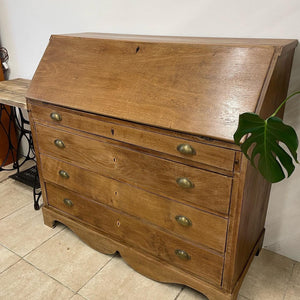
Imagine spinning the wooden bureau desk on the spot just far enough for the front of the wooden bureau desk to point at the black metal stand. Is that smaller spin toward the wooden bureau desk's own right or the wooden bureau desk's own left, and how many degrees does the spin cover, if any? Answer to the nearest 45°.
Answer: approximately 90° to the wooden bureau desk's own right

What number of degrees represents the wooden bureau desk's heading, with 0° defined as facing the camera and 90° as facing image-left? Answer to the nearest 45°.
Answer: approximately 45°
